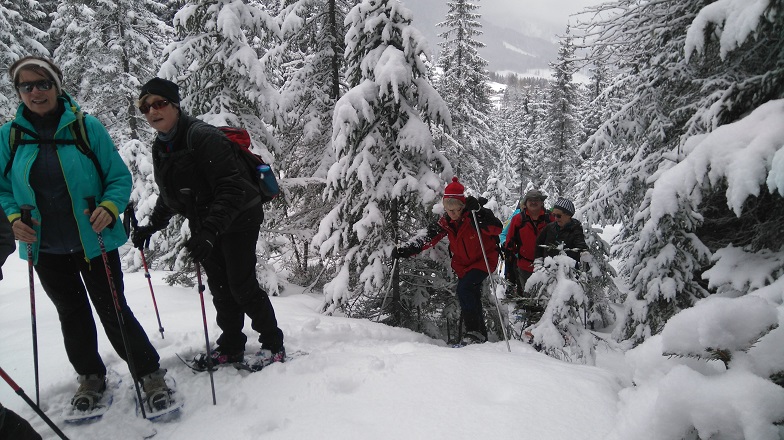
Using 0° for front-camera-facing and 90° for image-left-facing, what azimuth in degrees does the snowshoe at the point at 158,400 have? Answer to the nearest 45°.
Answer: approximately 0°

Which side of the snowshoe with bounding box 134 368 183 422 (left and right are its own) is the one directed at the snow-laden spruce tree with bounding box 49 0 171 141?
back

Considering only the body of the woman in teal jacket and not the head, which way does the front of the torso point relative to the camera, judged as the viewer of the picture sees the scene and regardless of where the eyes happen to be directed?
toward the camera

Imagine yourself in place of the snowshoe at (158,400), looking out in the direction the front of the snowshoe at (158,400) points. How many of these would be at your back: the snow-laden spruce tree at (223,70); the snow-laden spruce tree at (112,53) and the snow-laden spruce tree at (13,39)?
3

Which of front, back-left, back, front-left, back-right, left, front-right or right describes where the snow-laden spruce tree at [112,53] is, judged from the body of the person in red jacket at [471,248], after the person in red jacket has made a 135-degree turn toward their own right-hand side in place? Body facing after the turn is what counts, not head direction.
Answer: front-left

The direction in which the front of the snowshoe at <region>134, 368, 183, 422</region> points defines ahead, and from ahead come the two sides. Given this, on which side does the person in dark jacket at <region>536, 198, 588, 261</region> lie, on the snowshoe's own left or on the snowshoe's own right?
on the snowshoe's own left

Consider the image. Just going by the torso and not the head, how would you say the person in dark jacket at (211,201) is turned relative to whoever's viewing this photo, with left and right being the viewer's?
facing the viewer and to the left of the viewer

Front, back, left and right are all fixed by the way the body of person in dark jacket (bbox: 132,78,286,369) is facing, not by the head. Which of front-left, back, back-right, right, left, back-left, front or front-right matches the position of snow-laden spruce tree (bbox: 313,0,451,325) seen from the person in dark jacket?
back

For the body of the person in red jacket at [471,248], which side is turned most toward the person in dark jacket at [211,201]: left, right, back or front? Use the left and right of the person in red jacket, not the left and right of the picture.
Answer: front
